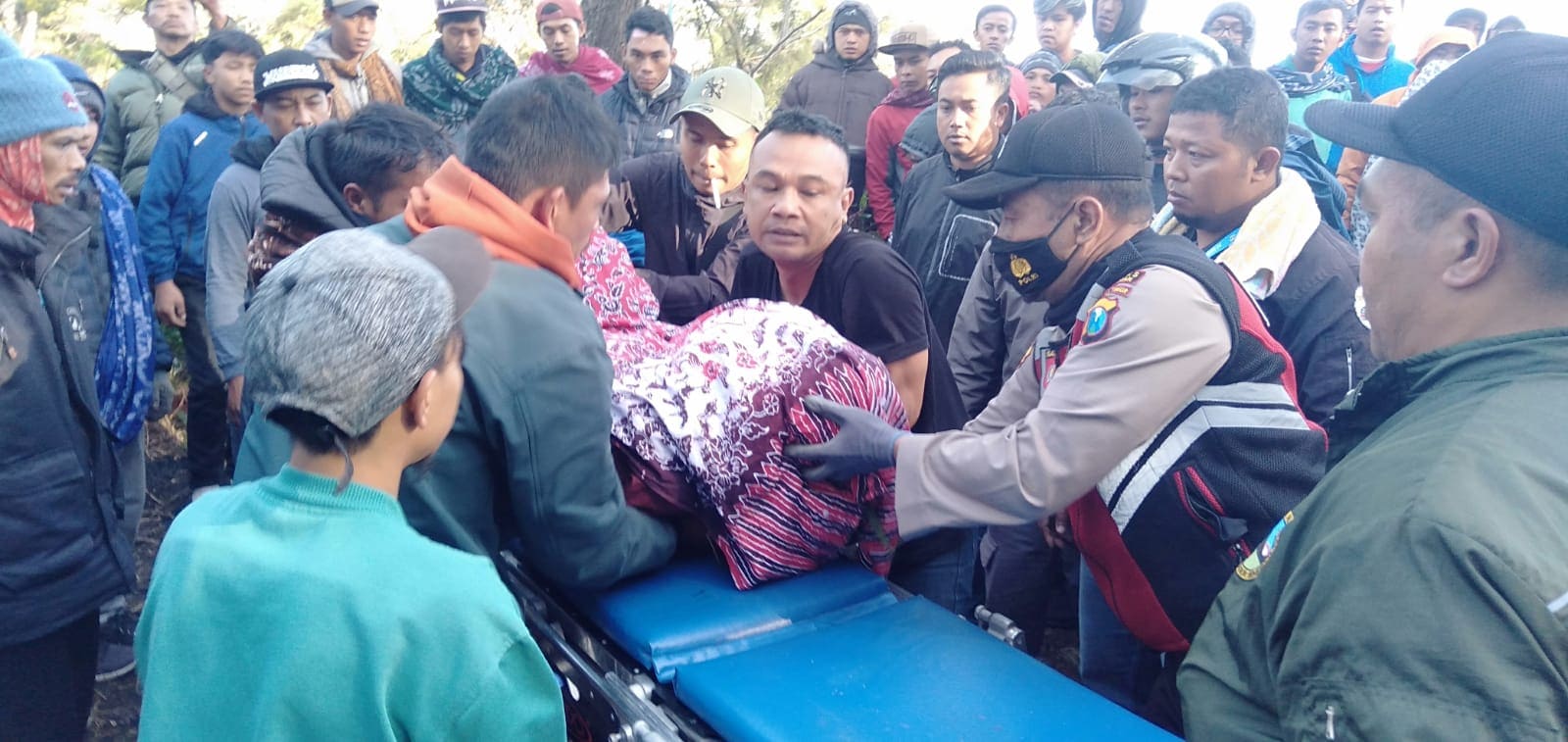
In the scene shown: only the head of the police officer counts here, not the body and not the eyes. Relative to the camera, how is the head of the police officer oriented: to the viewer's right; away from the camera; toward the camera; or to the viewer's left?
to the viewer's left

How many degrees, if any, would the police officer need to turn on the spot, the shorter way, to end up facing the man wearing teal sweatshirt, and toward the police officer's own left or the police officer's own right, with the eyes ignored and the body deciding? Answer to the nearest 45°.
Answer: approximately 45° to the police officer's own left

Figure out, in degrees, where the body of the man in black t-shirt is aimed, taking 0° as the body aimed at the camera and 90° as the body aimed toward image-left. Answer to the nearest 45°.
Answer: approximately 45°

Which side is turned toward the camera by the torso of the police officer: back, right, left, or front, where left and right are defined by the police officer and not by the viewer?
left

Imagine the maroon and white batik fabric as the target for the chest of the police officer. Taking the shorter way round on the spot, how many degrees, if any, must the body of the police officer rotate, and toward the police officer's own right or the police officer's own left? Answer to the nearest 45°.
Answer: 0° — they already face it

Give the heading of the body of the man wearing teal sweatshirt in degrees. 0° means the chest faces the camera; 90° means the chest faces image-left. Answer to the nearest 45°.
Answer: approximately 225°

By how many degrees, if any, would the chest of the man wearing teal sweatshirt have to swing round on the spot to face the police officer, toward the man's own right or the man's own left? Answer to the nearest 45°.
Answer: approximately 45° to the man's own right

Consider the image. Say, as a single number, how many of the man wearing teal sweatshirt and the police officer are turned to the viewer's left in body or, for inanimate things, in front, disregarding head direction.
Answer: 1

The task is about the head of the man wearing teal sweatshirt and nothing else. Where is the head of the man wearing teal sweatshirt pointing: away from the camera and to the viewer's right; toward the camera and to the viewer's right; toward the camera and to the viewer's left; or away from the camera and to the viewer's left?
away from the camera and to the viewer's right

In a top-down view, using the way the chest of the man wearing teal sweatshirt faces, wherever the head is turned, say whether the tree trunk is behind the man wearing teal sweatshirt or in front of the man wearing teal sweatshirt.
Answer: in front

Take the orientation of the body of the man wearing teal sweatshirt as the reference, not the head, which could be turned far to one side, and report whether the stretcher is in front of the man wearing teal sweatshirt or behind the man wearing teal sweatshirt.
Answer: in front

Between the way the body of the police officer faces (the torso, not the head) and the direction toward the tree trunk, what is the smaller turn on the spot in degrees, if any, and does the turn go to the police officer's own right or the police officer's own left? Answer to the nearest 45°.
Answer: approximately 45° to the police officer's own right
